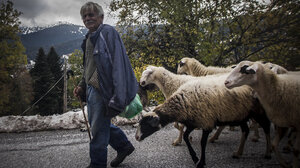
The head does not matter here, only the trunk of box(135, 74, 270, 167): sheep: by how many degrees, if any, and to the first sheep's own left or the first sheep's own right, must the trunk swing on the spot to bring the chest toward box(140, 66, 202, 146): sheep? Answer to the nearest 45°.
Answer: approximately 45° to the first sheep's own right

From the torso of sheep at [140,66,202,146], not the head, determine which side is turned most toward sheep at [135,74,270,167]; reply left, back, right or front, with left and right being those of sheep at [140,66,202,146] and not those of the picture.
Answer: left

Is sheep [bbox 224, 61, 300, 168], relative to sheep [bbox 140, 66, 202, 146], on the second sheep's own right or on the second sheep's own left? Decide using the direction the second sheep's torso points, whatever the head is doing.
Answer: on the second sheep's own left

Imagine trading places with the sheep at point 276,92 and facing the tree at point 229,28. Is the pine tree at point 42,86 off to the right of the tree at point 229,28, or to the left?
left

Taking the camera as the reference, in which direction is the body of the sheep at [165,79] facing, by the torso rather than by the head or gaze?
to the viewer's left

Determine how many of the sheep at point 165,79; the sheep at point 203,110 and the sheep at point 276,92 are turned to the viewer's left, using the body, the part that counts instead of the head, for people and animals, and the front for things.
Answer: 3

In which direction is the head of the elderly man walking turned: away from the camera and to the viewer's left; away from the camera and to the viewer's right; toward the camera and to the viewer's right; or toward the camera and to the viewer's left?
toward the camera and to the viewer's left

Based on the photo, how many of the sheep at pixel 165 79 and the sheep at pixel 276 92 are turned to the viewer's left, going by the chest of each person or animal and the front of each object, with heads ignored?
2

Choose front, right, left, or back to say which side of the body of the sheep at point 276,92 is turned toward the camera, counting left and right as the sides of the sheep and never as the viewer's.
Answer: left

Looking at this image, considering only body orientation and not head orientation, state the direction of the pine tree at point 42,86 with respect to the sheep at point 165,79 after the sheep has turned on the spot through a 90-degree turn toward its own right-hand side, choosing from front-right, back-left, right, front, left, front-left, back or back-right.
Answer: front-left

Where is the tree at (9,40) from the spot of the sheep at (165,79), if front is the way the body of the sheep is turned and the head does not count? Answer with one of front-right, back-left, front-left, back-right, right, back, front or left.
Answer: front-right

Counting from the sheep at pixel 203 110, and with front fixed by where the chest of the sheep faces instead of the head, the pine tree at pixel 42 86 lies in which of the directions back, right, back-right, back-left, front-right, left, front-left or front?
front-right

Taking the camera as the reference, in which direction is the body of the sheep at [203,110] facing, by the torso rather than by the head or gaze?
to the viewer's left
